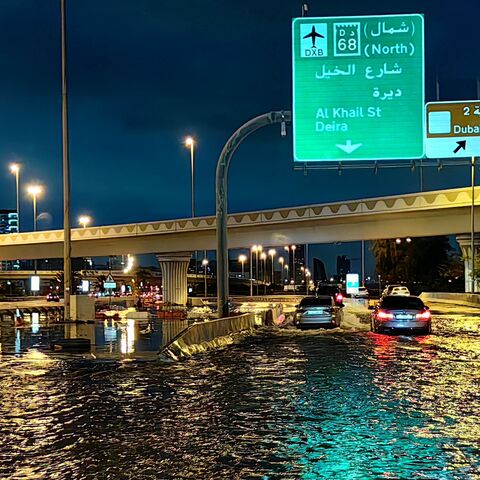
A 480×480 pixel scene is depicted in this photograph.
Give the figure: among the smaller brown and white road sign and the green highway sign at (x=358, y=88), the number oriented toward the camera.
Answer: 2

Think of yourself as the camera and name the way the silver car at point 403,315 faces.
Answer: facing away from the viewer

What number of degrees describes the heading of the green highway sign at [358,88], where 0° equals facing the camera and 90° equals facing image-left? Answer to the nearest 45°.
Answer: approximately 0°

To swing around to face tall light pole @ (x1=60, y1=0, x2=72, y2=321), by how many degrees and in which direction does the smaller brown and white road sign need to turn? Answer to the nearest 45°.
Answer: approximately 90° to its right

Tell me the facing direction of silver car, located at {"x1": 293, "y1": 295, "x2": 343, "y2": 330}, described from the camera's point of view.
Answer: facing away from the viewer

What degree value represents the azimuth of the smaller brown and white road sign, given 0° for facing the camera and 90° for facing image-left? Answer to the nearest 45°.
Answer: approximately 0°

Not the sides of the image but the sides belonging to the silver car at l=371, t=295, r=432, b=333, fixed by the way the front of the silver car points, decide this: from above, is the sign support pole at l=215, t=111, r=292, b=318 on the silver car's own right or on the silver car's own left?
on the silver car's own left

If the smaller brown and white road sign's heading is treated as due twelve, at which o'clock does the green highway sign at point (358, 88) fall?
The green highway sign is roughly at 2 o'clock from the smaller brown and white road sign.

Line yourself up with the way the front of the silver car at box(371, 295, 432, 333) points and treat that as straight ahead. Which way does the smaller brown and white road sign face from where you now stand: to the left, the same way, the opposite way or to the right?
the opposite way

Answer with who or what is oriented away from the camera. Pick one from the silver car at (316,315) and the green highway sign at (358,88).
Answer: the silver car

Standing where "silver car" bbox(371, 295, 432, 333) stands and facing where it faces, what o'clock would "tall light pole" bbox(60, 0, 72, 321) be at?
The tall light pole is roughly at 9 o'clock from the silver car.

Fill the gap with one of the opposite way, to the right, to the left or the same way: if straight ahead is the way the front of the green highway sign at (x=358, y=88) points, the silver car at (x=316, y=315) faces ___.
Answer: the opposite way
